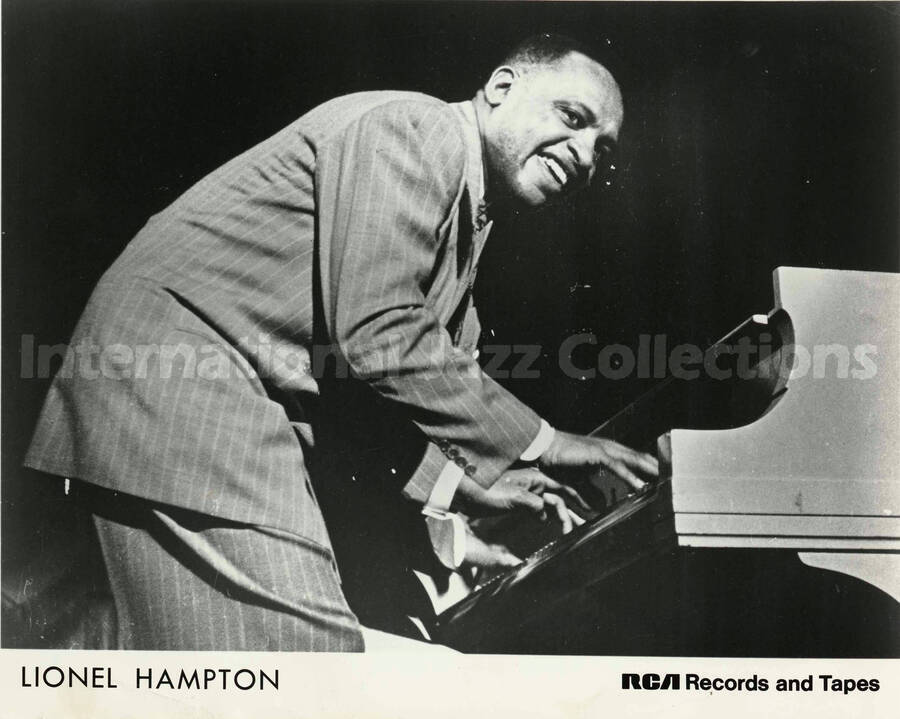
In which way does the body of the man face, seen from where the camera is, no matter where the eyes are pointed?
to the viewer's right

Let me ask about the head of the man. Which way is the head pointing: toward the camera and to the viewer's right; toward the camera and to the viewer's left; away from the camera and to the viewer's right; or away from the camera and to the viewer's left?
toward the camera and to the viewer's right

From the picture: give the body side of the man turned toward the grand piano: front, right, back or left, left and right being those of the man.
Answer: front
